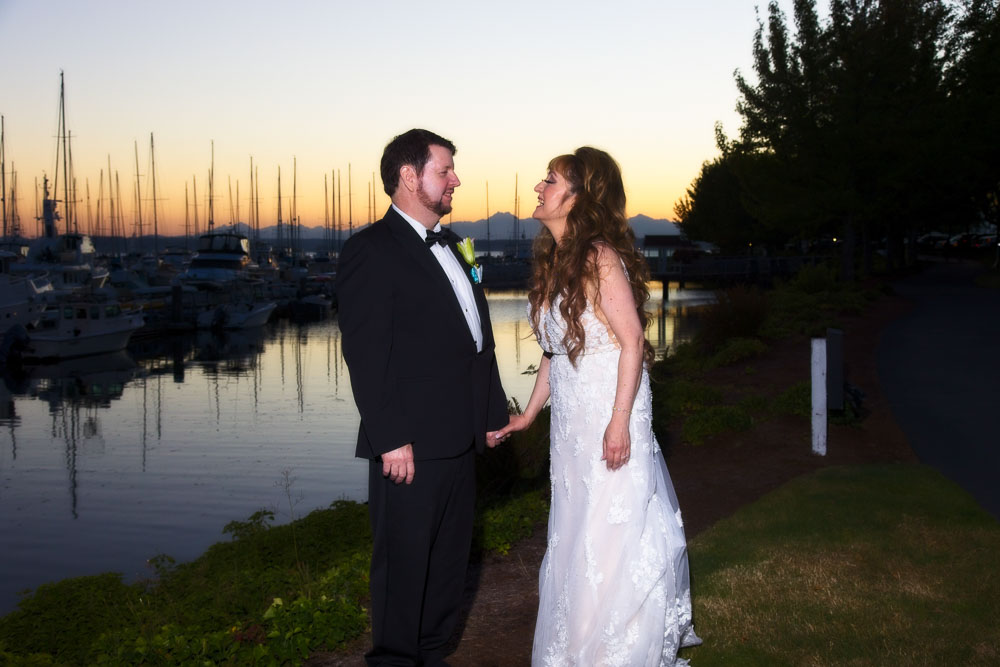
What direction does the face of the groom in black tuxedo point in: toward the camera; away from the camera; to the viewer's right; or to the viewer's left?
to the viewer's right

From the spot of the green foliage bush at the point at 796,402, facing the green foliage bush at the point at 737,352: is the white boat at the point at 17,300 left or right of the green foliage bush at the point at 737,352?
left

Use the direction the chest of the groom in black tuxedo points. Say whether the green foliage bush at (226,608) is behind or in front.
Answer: behind

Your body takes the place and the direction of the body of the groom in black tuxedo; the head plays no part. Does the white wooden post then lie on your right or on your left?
on your left

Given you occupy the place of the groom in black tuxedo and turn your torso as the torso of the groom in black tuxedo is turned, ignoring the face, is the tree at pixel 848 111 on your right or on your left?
on your left

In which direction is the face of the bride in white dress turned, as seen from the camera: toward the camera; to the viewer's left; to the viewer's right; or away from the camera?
to the viewer's left

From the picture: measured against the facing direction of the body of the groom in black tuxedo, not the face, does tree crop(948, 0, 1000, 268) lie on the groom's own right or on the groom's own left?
on the groom's own left

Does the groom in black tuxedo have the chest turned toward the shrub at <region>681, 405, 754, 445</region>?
no

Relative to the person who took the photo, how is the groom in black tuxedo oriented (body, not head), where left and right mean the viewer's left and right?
facing the viewer and to the right of the viewer
